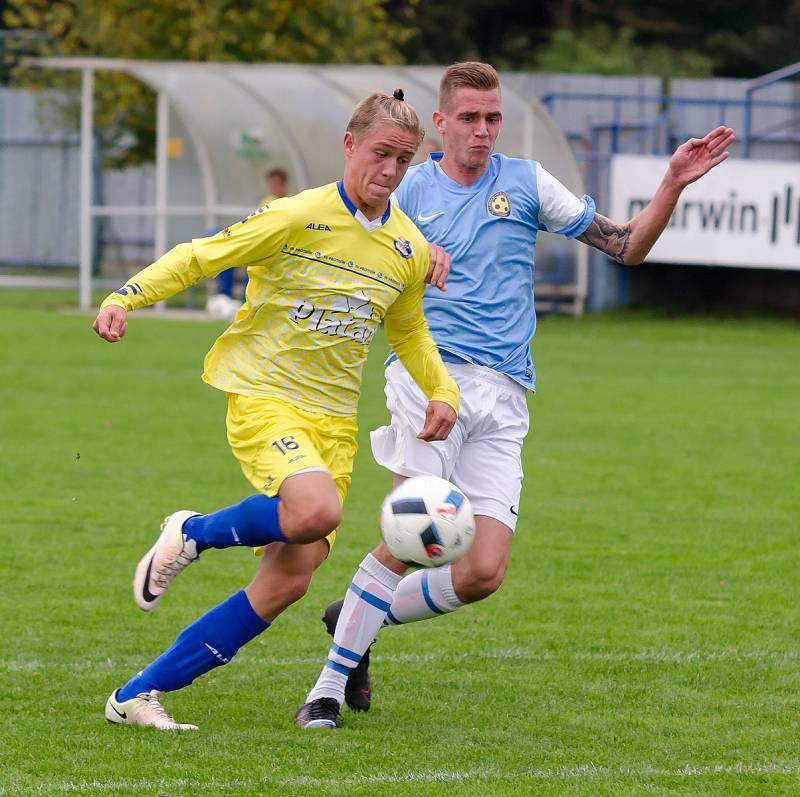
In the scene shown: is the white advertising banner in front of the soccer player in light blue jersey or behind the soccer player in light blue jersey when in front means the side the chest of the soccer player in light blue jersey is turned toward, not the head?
behind

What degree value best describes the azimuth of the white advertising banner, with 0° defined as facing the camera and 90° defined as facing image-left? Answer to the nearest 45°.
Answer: approximately 0°

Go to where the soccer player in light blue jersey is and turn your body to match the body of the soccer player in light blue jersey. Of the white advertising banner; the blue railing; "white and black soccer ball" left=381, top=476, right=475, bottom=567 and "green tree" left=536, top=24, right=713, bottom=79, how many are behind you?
3

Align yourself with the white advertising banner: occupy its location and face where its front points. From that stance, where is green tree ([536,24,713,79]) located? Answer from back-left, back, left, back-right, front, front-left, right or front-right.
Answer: back

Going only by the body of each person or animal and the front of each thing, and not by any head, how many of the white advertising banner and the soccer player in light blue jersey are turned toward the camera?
2

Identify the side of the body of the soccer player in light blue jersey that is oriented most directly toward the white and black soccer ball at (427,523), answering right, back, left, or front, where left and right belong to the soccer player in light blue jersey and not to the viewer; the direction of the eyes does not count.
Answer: front

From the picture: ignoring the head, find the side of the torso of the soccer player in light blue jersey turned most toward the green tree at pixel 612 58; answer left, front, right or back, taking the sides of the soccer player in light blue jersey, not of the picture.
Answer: back

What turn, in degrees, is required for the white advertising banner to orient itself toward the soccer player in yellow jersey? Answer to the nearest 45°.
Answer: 0° — it already faces them

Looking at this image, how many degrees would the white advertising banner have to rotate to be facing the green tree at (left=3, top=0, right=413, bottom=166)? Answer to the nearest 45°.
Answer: approximately 135° to its right
